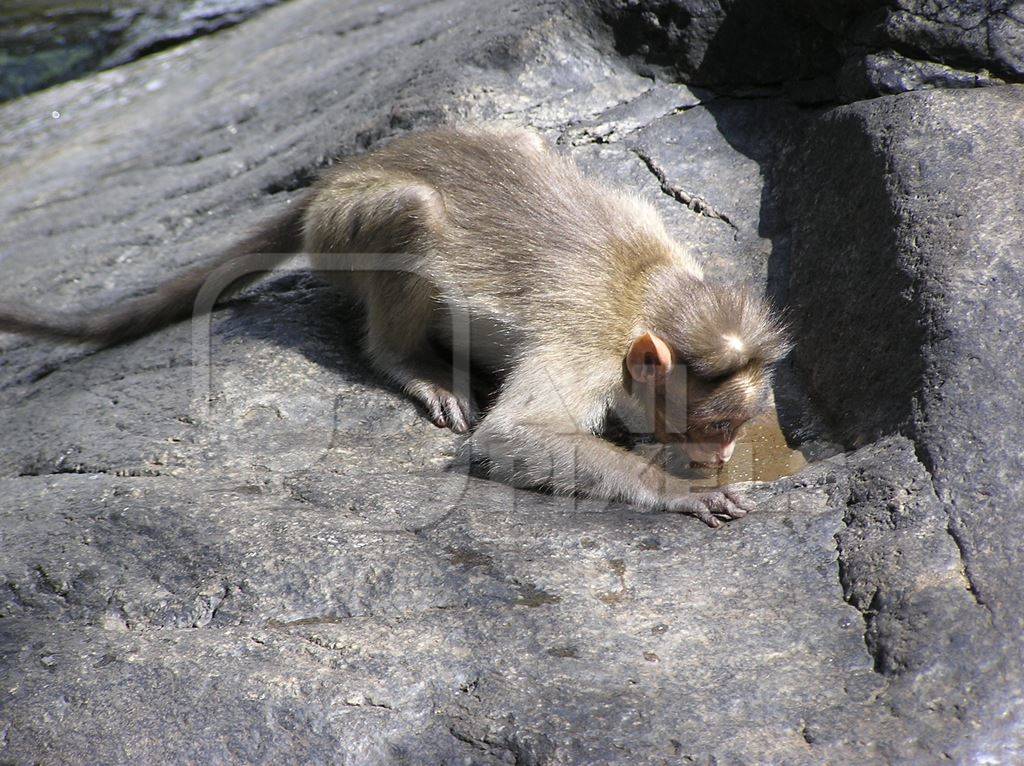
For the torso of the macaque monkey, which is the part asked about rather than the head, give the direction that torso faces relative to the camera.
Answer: to the viewer's right
